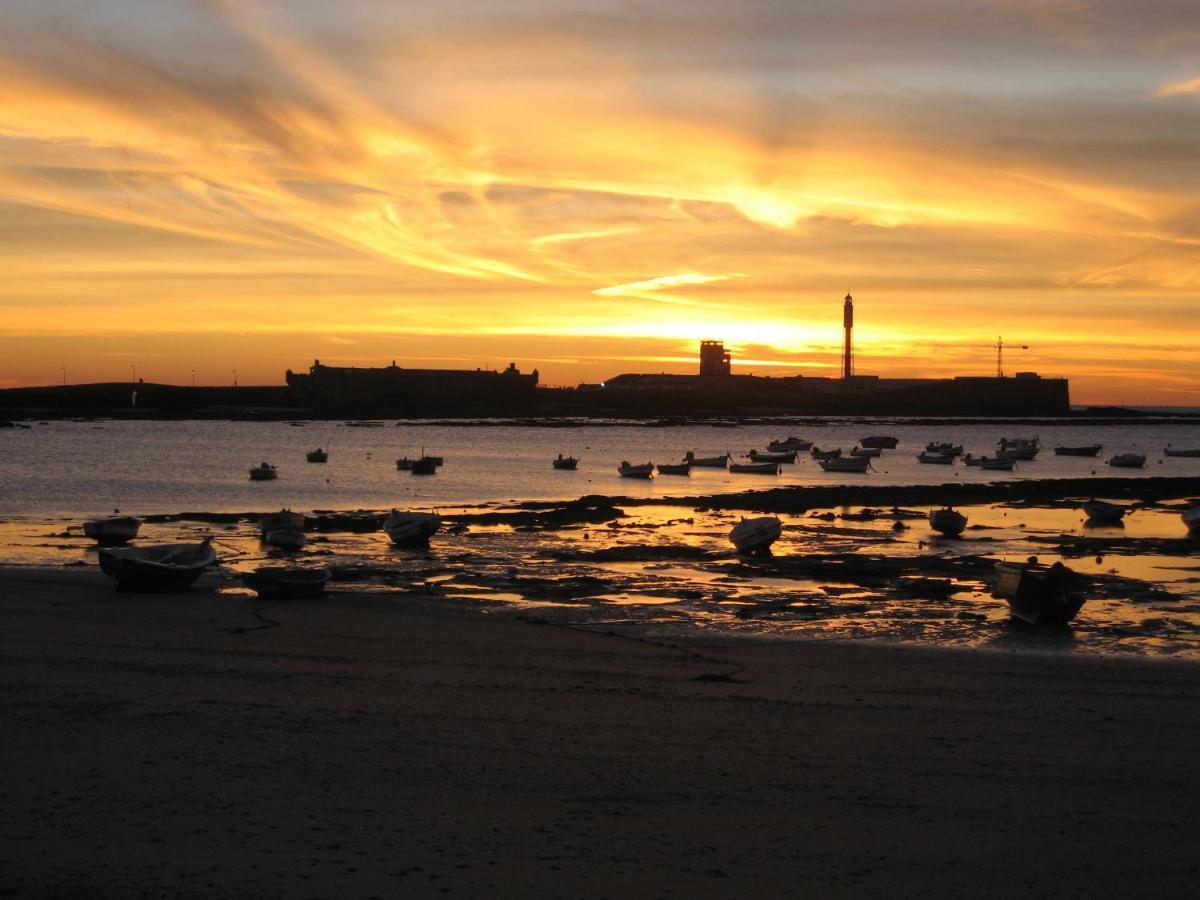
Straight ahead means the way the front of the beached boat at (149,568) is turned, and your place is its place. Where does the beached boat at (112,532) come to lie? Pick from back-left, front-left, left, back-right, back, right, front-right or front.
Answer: left

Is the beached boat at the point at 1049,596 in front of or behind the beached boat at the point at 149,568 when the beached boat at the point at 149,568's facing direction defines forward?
in front

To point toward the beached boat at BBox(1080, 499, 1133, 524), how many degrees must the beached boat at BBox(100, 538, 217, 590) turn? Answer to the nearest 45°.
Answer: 0° — it already faces it

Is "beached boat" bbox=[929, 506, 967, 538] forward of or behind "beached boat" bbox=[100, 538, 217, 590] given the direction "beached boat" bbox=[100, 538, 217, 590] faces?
forward

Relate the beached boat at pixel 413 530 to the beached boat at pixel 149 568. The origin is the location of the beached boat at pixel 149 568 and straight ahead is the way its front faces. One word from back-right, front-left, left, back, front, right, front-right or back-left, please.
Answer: front-left

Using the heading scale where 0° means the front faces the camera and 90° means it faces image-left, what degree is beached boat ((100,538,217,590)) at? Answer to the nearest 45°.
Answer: approximately 270°

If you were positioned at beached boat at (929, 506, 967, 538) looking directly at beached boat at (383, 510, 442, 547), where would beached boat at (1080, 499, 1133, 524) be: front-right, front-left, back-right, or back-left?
back-right

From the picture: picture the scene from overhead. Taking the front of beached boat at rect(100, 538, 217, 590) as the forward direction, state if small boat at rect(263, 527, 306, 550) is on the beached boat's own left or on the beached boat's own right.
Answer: on the beached boat's own left

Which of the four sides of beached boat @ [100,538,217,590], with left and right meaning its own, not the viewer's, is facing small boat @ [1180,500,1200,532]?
front

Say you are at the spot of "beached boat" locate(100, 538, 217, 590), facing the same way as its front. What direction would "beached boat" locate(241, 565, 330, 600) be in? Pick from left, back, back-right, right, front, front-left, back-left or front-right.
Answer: front-right

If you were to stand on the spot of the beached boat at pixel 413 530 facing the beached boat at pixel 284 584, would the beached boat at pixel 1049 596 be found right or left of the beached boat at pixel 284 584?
left
